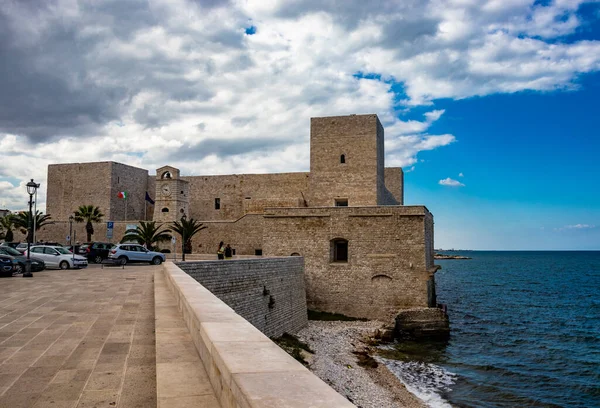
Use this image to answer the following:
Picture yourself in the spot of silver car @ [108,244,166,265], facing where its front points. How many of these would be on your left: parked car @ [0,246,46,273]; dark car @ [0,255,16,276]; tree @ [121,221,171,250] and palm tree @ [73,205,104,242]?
2

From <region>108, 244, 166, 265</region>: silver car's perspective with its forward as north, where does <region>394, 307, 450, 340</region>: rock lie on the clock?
The rock is roughly at 1 o'clock from the silver car.

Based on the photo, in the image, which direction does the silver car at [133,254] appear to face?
to the viewer's right

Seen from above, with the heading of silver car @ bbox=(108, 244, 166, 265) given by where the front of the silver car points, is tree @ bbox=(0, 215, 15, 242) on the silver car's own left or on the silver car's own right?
on the silver car's own left

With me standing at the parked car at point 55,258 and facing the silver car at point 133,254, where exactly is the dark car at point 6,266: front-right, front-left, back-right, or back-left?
back-right

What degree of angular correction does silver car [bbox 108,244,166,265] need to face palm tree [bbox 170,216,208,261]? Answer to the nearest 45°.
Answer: approximately 45° to its left

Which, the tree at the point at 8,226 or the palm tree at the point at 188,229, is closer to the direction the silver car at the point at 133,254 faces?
the palm tree

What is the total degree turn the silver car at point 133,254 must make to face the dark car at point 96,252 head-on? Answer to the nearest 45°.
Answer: approximately 135° to its left

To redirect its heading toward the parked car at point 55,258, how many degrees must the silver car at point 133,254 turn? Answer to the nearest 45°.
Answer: approximately 135° to its right

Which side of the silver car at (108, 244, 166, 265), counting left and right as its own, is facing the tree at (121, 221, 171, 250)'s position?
left

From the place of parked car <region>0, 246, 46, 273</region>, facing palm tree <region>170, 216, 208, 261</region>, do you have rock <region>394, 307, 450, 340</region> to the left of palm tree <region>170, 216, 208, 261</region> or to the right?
right
